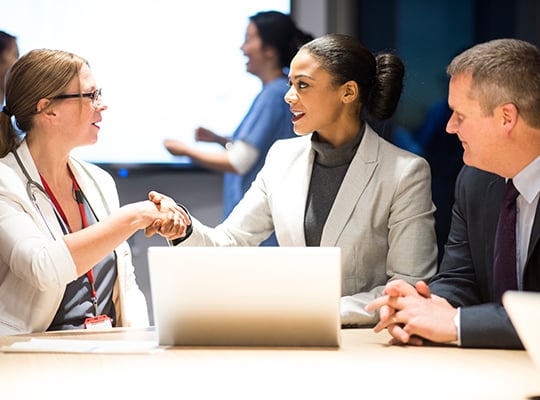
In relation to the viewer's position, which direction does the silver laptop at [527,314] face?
facing away from the viewer

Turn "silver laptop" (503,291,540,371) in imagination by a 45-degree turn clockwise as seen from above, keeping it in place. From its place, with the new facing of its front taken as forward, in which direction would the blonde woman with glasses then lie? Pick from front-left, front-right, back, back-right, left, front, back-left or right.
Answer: left

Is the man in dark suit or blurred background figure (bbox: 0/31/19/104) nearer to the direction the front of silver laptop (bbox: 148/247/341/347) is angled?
the blurred background figure

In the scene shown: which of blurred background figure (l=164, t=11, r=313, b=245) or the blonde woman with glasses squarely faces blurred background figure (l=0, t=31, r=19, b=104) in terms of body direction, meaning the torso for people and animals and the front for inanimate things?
blurred background figure (l=164, t=11, r=313, b=245)

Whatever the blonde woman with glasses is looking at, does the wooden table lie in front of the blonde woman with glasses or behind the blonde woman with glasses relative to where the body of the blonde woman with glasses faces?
in front

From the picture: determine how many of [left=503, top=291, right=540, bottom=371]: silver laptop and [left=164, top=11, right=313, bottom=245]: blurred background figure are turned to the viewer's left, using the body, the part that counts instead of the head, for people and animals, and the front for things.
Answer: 1

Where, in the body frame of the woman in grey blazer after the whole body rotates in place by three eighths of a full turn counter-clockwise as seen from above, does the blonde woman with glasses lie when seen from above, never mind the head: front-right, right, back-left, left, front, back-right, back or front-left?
back

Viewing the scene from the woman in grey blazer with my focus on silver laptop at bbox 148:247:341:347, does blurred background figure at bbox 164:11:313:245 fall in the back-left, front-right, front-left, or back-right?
back-right

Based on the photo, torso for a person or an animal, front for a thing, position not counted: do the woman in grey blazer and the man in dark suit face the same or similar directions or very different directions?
same or similar directions

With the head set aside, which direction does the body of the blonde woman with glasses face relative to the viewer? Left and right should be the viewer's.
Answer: facing the viewer and to the right of the viewer

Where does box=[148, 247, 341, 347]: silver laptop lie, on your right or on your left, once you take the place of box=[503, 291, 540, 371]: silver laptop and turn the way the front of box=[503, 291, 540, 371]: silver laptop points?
on your left

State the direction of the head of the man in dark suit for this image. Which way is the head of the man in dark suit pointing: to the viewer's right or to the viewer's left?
to the viewer's left

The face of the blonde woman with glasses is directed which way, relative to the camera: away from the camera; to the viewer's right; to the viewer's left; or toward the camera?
to the viewer's right

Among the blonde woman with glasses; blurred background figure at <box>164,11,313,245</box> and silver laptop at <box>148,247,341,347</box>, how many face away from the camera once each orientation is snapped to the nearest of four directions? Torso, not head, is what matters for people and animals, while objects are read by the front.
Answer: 1

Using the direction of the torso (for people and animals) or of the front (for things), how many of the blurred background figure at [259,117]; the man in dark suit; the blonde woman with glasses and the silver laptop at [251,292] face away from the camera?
1

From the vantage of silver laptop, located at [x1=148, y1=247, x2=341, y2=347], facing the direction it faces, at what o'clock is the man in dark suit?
The man in dark suit is roughly at 2 o'clock from the silver laptop.

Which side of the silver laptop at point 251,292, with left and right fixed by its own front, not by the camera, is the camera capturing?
back

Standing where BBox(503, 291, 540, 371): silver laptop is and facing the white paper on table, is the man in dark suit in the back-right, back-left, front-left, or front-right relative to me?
front-right
